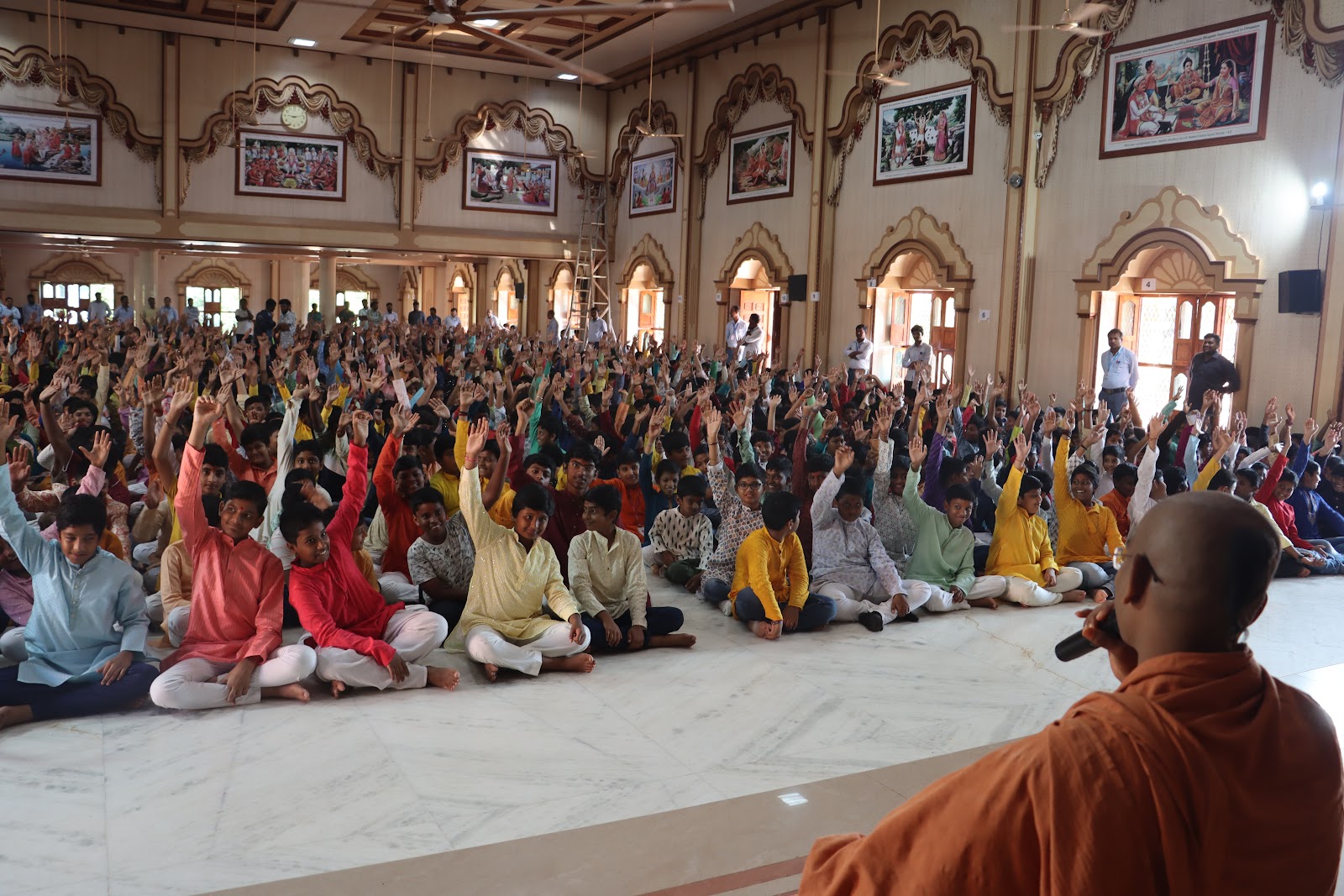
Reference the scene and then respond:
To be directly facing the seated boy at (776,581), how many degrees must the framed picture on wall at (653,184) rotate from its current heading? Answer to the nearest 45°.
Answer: approximately 45° to its left

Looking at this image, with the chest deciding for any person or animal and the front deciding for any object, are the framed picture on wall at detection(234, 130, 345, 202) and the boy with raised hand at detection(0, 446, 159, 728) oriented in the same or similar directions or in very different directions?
same or similar directions

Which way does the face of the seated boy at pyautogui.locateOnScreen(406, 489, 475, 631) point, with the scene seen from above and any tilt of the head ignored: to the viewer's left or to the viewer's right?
to the viewer's right

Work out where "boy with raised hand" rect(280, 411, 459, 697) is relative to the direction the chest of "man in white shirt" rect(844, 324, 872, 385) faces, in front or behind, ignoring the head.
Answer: in front

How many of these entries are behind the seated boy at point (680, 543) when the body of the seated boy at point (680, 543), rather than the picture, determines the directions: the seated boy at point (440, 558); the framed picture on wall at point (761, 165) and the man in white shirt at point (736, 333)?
2

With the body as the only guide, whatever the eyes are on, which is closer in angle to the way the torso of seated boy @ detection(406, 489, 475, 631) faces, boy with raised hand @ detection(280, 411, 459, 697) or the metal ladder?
the boy with raised hand

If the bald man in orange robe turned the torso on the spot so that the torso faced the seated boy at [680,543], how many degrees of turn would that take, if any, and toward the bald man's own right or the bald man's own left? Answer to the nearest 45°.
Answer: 0° — they already face them

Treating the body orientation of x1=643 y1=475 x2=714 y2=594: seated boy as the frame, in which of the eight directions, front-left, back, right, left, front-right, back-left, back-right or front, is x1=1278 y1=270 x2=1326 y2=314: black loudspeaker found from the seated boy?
back-left

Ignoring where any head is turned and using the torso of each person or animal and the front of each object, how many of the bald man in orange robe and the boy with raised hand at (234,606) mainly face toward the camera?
1

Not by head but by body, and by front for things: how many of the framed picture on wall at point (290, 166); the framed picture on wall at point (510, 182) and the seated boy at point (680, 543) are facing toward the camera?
3

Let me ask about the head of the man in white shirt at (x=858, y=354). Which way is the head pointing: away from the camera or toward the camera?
toward the camera

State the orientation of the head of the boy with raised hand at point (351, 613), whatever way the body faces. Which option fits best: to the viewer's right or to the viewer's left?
to the viewer's right

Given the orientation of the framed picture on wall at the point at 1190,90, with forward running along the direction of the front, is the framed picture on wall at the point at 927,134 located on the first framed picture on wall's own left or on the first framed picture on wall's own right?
on the first framed picture on wall's own right

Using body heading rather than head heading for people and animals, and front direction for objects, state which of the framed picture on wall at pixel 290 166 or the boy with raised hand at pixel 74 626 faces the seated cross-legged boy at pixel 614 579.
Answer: the framed picture on wall

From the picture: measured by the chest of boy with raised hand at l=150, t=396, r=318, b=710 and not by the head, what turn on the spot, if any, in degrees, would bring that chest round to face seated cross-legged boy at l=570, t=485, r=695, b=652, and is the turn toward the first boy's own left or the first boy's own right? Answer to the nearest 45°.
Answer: approximately 90° to the first boy's own left

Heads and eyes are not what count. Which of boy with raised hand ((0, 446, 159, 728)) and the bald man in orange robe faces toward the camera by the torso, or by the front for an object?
the boy with raised hand

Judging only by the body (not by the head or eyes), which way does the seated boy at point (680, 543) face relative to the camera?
toward the camera

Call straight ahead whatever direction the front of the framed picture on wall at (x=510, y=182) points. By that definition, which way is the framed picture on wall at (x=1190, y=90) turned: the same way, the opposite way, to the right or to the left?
to the right

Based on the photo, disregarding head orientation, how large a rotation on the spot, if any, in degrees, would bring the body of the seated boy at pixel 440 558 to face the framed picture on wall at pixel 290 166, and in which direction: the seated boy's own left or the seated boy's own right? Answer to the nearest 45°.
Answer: approximately 135° to the seated boy's own left

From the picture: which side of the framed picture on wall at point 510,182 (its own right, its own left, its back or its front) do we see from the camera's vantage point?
front

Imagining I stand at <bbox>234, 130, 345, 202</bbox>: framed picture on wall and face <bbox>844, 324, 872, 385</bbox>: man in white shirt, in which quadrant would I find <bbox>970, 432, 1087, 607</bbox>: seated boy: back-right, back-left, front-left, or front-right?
front-right

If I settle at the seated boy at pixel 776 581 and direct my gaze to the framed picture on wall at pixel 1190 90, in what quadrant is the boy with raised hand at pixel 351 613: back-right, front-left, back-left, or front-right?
back-left

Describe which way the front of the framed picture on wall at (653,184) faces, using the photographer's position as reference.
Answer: facing the viewer and to the left of the viewer
